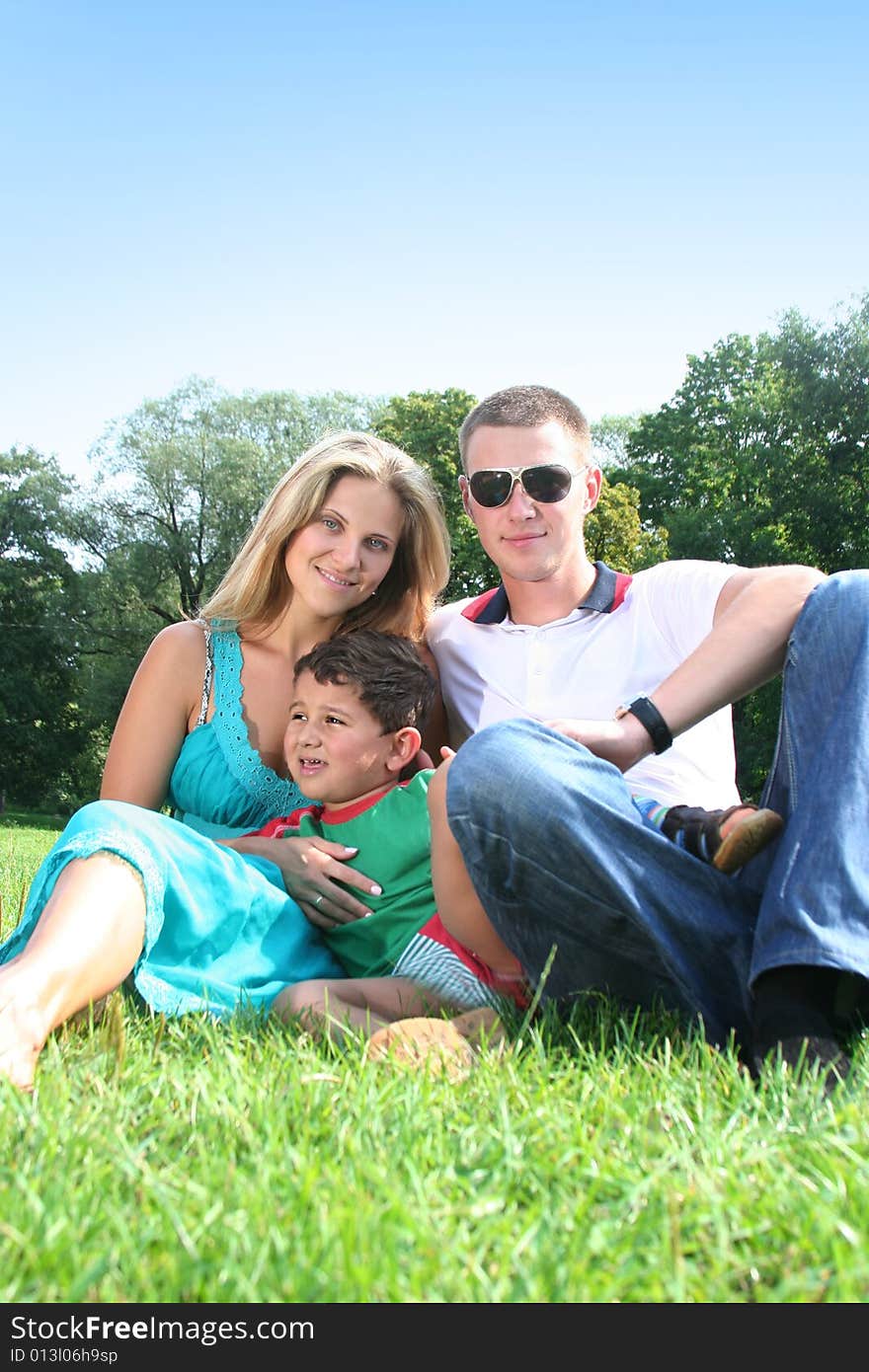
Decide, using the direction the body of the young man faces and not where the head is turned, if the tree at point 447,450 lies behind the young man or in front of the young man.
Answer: behind

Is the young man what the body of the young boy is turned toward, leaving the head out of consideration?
no

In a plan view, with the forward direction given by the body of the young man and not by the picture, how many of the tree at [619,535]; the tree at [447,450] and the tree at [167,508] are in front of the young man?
0

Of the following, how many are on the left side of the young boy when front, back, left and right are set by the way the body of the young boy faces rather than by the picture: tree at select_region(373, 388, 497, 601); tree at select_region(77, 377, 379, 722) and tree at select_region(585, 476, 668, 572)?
0

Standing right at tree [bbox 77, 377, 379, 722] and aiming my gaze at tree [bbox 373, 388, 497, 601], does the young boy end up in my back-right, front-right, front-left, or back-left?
front-right

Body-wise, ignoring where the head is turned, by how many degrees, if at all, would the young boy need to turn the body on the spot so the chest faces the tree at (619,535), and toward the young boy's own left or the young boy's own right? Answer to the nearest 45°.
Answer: approximately 135° to the young boy's own right

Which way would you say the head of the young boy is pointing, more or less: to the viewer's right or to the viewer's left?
to the viewer's left

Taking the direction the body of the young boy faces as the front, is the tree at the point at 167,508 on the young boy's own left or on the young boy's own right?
on the young boy's own right

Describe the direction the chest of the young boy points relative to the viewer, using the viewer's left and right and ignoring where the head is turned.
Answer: facing the viewer and to the left of the viewer

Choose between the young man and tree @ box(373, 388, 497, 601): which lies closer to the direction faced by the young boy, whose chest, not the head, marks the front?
the young man

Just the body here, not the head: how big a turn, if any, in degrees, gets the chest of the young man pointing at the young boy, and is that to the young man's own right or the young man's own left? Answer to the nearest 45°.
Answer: approximately 135° to the young man's own right

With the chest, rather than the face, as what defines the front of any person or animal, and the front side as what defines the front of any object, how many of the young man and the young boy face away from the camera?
0

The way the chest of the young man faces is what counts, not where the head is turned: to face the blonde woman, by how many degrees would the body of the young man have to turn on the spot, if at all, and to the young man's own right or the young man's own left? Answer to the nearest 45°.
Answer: approximately 135° to the young man's own right

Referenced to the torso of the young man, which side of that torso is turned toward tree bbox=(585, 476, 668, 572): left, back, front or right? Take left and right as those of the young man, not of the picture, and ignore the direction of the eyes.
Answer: back

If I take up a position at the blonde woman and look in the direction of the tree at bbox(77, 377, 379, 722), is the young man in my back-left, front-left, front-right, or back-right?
back-right

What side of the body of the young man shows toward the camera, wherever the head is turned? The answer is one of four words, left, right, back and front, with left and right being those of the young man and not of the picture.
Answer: front

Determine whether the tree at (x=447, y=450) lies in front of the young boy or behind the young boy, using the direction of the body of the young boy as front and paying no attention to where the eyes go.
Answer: behind
